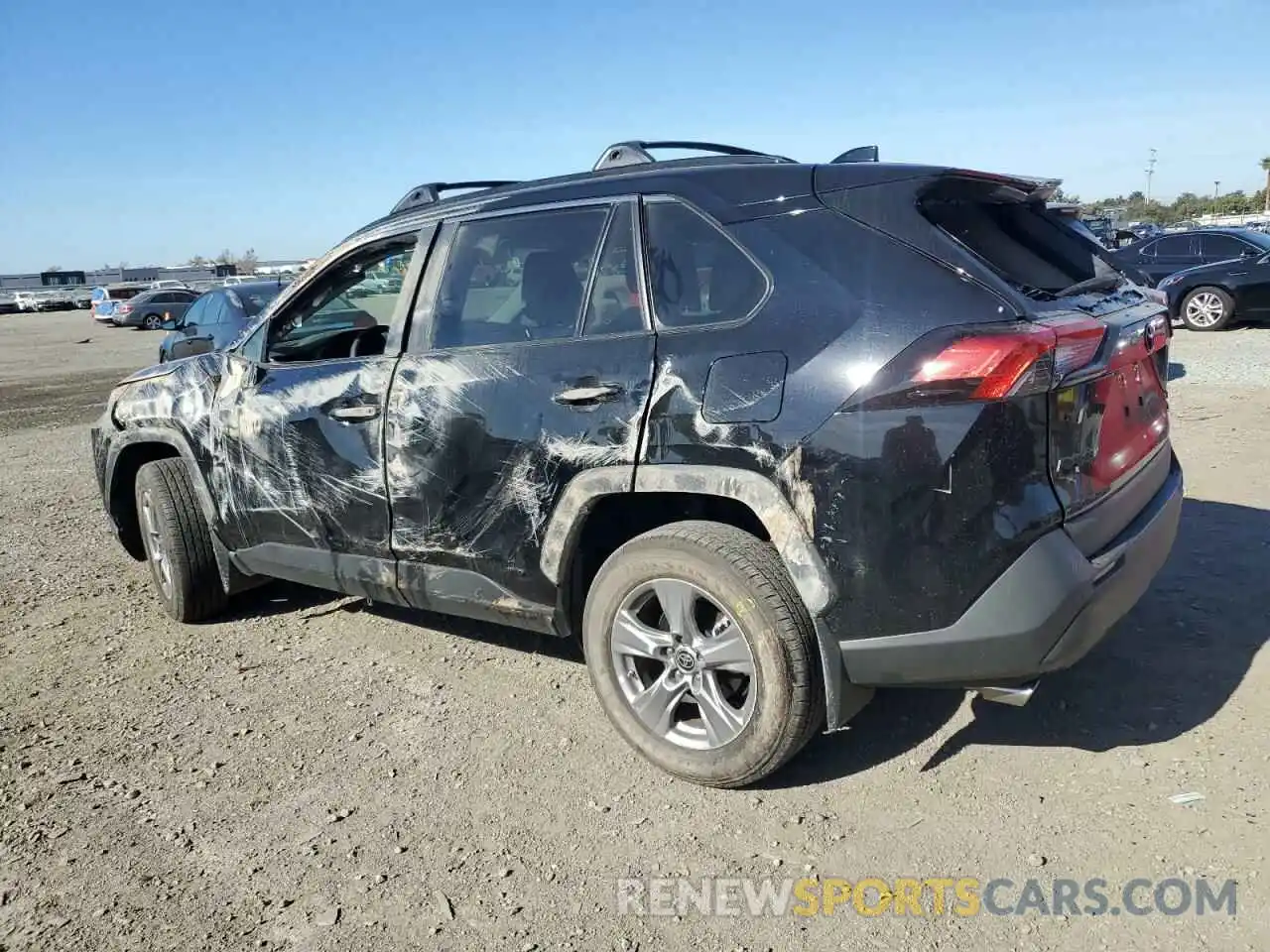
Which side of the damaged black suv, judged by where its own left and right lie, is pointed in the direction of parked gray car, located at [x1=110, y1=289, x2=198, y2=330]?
front

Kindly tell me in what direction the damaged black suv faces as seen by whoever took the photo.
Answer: facing away from the viewer and to the left of the viewer

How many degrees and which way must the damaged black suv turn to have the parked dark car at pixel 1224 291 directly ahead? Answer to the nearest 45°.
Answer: approximately 90° to its right

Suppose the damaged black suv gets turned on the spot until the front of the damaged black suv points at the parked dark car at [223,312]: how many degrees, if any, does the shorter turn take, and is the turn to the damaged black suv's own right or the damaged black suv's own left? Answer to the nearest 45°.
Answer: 0° — it already faces it

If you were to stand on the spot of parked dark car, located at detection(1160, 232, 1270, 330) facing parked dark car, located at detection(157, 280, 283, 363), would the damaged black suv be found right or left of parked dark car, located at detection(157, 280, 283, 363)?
left

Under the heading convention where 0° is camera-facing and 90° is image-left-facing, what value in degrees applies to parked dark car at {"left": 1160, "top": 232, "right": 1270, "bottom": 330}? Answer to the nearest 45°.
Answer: approximately 90°

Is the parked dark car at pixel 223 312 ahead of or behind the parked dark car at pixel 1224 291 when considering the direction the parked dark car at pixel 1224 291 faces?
ahead

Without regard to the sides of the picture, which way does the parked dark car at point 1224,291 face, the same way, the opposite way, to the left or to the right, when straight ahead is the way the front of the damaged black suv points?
the same way

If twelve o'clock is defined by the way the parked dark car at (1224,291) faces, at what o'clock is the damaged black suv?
The damaged black suv is roughly at 9 o'clock from the parked dark car.

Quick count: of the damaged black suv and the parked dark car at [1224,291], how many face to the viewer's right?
0

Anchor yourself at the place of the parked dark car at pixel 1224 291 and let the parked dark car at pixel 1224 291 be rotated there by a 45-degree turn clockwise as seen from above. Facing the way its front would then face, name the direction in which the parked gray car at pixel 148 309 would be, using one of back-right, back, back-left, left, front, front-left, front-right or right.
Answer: front-left

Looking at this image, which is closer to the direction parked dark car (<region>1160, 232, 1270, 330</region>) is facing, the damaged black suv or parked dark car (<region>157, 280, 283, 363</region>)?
the parked dark car
